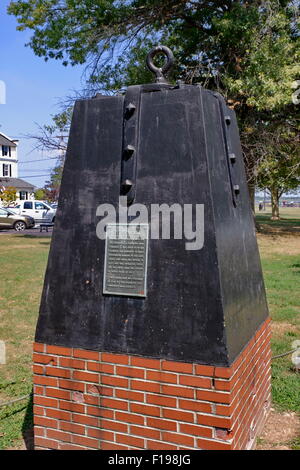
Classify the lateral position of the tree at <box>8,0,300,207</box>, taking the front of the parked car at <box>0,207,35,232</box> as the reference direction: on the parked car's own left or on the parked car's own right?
on the parked car's own right

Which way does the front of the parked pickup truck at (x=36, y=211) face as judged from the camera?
facing to the right of the viewer
